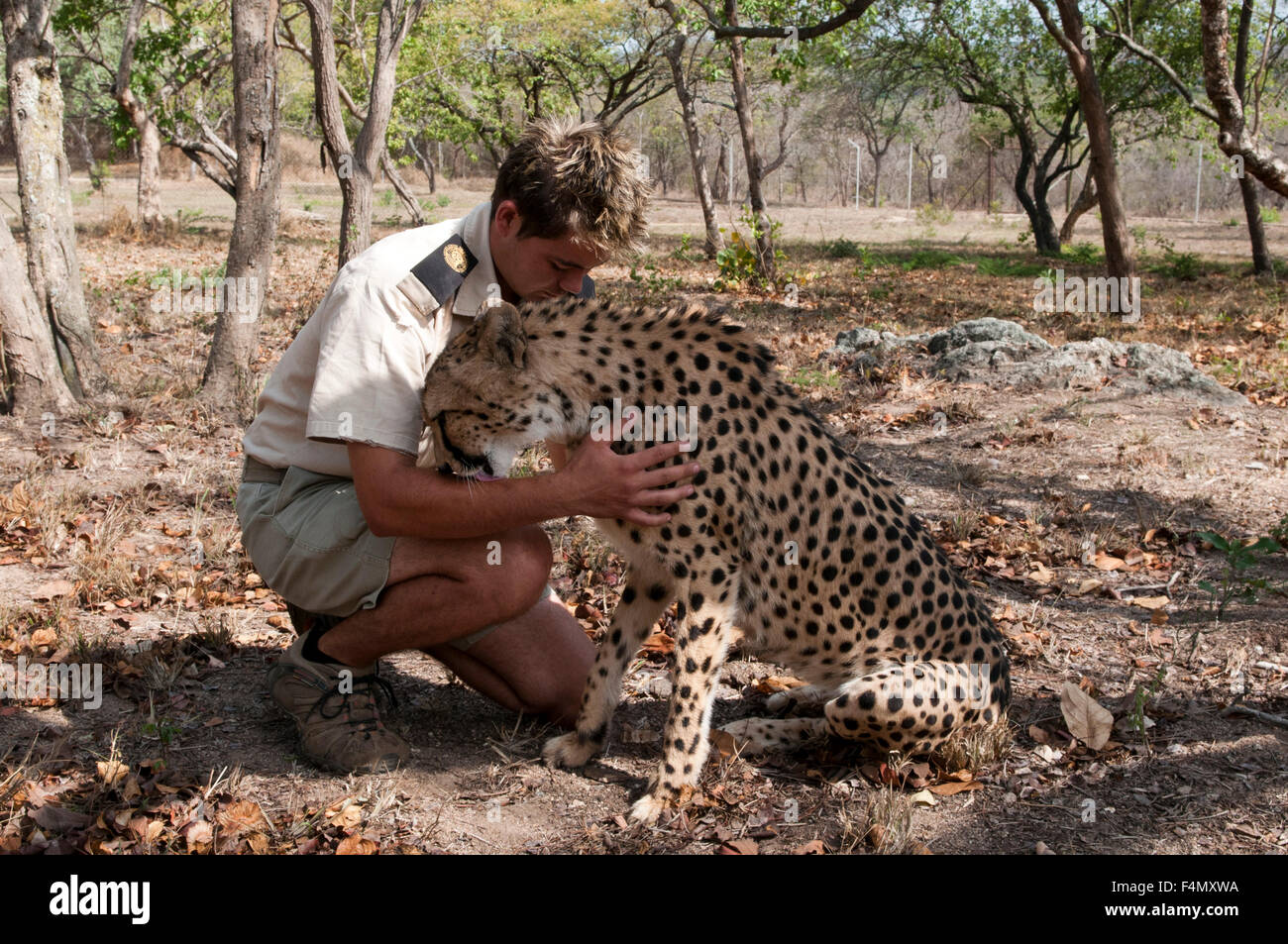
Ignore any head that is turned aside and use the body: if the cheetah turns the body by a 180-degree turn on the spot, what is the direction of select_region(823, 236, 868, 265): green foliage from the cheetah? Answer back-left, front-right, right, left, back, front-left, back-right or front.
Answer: left

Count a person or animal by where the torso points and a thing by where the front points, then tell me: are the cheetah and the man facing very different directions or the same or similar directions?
very different directions

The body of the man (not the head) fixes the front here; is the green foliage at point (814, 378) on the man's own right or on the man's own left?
on the man's own left

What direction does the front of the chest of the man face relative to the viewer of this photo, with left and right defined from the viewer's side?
facing to the right of the viewer

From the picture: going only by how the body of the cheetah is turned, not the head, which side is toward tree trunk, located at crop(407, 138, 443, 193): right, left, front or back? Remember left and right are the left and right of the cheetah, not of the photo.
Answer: right

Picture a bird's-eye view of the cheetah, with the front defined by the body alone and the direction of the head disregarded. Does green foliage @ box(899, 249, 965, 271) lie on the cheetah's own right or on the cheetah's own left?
on the cheetah's own right

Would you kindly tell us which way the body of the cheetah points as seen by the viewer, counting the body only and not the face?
to the viewer's left

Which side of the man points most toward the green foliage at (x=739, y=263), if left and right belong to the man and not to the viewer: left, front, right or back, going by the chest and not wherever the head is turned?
left

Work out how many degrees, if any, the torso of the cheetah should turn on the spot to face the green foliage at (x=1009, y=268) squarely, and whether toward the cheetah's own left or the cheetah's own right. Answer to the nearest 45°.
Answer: approximately 90° to the cheetah's own right
